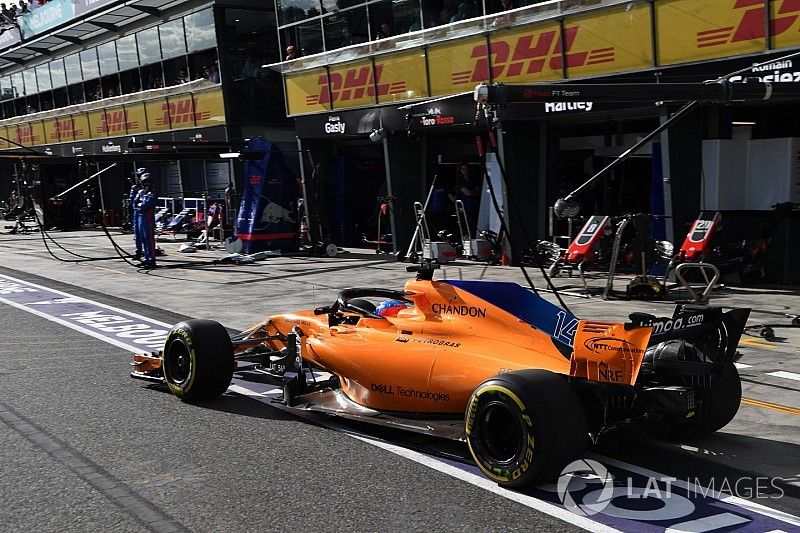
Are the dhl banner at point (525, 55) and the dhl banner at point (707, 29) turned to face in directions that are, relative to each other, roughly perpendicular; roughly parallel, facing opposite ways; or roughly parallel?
roughly parallel

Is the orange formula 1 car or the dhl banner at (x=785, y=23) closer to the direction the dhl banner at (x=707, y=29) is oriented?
the orange formula 1 car

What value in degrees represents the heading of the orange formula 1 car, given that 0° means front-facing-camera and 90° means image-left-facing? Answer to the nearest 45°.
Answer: approximately 135°

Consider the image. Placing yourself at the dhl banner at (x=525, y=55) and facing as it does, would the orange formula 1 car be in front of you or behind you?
in front

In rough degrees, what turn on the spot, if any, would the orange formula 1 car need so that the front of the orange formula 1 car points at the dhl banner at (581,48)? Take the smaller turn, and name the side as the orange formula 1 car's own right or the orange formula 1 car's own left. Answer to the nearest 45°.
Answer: approximately 45° to the orange formula 1 car's own right

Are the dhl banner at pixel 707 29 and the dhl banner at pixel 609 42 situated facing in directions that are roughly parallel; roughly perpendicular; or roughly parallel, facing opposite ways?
roughly parallel

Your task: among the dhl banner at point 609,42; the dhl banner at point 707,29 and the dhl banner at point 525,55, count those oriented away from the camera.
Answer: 0

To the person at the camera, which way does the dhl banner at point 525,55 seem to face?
facing the viewer and to the left of the viewer

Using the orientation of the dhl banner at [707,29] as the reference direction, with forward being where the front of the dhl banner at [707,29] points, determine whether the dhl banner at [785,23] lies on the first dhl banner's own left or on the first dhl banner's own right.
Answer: on the first dhl banner's own left

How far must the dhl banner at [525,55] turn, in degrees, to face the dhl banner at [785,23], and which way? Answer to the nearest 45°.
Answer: approximately 90° to its left

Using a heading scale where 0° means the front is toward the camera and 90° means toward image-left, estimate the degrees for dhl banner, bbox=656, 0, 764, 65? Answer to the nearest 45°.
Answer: approximately 45°
